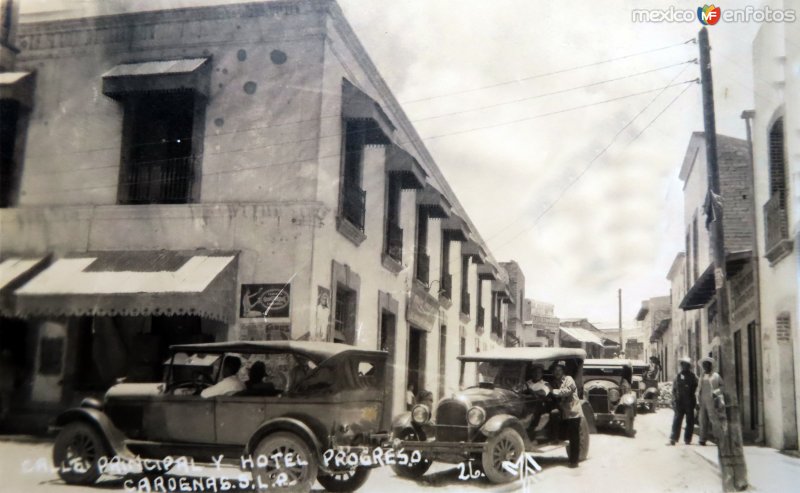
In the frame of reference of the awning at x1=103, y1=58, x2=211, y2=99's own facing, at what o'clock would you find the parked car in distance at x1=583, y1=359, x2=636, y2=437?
The parked car in distance is roughly at 7 o'clock from the awning.

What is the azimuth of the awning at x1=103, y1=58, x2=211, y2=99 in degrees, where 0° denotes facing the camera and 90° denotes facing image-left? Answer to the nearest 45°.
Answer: approximately 45°

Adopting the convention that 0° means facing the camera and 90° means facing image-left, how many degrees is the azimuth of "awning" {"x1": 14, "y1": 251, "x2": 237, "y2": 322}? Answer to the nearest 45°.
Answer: approximately 45°

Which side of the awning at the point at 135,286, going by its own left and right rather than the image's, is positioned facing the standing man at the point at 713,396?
left

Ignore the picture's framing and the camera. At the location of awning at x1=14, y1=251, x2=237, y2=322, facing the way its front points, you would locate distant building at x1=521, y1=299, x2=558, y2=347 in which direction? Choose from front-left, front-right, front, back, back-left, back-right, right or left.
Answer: back

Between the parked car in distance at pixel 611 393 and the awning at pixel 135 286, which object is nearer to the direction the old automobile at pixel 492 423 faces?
the awning

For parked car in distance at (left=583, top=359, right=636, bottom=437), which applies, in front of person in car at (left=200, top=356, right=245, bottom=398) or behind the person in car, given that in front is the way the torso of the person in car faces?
behind

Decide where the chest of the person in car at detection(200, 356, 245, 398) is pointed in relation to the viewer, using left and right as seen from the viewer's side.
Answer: facing to the left of the viewer

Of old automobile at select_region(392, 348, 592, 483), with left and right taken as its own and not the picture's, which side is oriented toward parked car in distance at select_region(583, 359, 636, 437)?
back

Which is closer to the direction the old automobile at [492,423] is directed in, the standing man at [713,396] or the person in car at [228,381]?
the person in car
